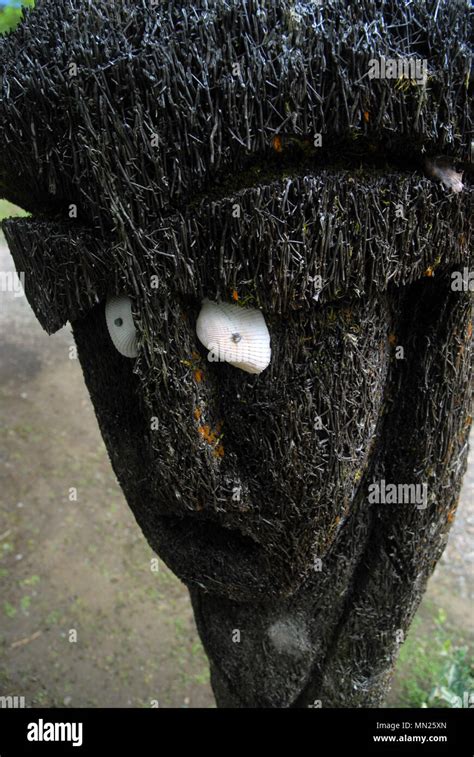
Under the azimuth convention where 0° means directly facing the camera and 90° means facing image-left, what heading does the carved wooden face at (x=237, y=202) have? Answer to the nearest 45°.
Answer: approximately 45°
